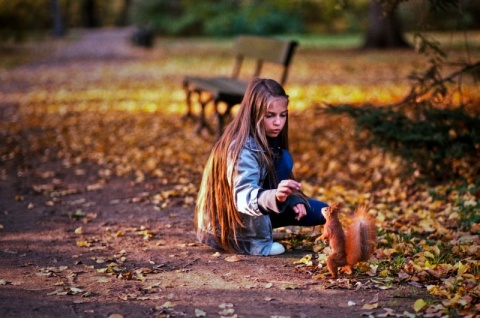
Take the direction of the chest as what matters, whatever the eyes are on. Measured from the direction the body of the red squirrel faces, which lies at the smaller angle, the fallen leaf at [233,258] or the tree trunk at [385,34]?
the fallen leaf

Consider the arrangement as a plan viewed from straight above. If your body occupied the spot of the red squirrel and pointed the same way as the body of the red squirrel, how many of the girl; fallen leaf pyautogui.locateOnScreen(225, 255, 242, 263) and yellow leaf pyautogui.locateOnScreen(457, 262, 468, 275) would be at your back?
1

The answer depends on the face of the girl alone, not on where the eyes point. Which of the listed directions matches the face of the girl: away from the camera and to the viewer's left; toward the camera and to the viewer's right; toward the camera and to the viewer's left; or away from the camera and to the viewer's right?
toward the camera and to the viewer's right

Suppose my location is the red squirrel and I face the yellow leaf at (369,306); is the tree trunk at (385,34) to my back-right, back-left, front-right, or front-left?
back-left

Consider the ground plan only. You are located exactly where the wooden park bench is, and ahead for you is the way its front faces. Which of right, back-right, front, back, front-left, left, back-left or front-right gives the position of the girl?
front-left

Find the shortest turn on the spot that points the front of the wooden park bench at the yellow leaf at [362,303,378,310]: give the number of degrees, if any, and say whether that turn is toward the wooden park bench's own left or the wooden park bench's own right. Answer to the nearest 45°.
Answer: approximately 45° to the wooden park bench's own left

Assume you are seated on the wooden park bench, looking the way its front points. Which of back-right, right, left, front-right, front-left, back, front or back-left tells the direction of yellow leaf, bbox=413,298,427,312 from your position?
front-left

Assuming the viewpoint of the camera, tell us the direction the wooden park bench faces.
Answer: facing the viewer and to the left of the viewer

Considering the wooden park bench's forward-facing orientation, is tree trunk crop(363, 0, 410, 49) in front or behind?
behind

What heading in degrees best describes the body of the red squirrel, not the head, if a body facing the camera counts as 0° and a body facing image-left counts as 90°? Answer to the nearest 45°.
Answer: approximately 90°

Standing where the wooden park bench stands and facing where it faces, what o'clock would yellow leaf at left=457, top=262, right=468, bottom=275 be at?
The yellow leaf is roughly at 10 o'clock from the wooden park bench.

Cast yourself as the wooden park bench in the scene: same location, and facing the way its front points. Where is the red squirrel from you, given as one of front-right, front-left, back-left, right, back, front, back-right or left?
front-left

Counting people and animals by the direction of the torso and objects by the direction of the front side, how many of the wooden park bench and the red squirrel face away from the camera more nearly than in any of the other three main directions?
0

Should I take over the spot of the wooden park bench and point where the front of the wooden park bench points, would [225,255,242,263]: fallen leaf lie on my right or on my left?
on my left

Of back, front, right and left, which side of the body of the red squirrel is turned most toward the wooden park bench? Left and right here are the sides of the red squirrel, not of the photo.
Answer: right
